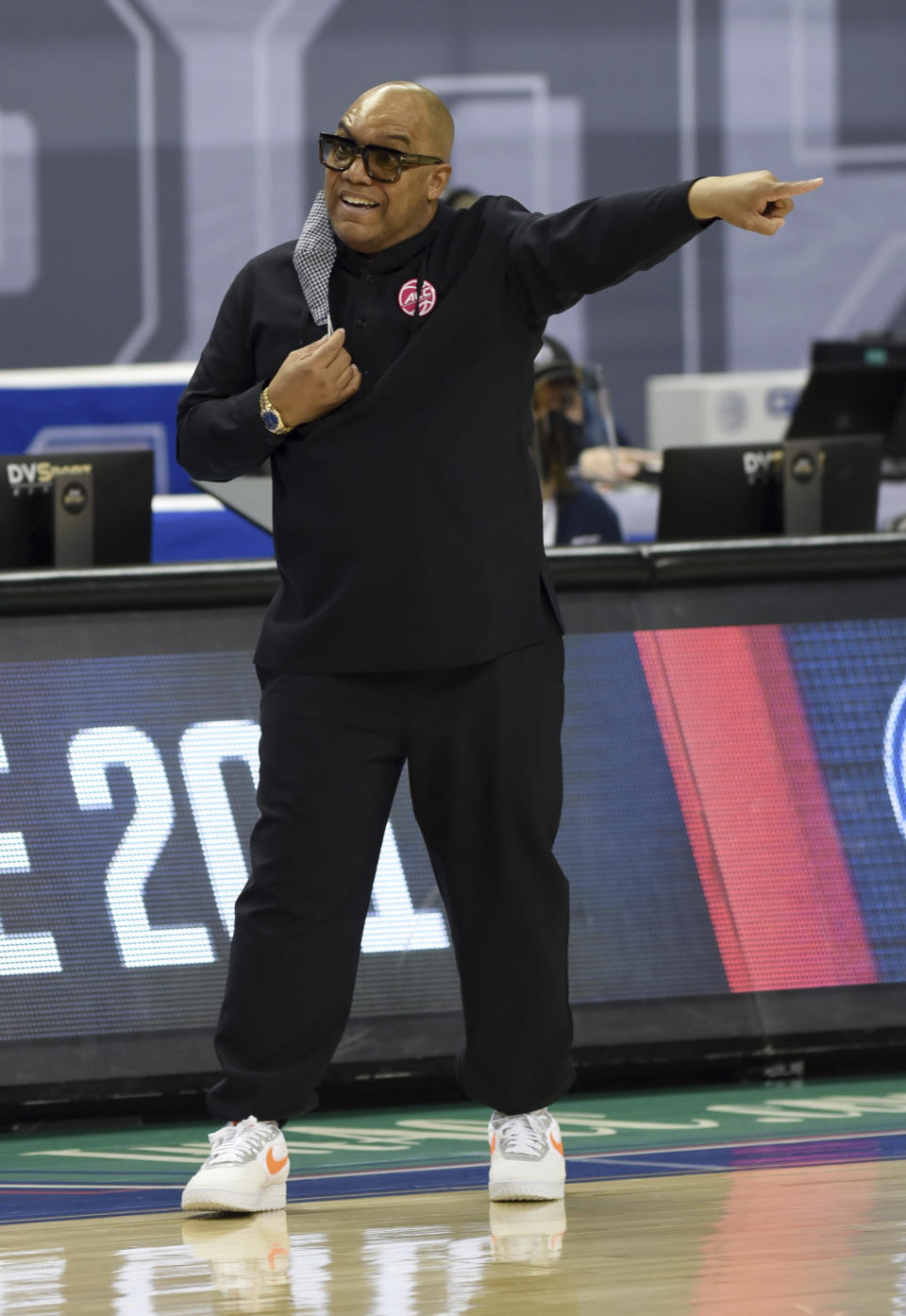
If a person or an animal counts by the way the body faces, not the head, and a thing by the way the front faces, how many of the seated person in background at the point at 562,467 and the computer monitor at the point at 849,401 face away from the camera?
1

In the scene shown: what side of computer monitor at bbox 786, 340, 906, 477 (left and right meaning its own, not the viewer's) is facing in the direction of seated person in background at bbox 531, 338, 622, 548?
left

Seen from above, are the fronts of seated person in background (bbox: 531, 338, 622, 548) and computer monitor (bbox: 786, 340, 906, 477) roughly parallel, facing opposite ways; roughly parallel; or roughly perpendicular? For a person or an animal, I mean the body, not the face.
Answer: roughly parallel, facing opposite ways

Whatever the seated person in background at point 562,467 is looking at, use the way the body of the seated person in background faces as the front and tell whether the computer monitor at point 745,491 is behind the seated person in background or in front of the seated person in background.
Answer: in front

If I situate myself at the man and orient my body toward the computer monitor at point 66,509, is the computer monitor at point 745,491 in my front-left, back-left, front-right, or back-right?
front-right

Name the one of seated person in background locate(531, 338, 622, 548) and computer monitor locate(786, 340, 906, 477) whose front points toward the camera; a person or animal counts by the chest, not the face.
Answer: the seated person in background

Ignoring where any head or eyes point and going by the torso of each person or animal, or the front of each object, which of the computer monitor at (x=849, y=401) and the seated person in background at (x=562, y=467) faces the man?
the seated person in background

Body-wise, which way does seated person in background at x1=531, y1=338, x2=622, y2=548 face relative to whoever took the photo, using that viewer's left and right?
facing the viewer

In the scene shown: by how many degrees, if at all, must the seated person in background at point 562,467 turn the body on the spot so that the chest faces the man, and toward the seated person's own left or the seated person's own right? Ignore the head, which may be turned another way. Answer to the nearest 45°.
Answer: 0° — they already face them

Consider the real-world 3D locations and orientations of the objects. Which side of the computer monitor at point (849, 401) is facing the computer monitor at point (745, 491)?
back

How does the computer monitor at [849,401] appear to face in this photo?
away from the camera

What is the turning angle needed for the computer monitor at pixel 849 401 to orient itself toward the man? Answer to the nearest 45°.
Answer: approximately 180°
